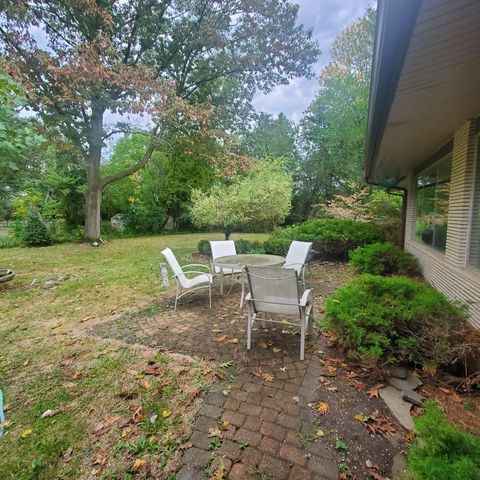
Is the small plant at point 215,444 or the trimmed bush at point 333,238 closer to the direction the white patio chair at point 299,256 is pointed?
the small plant

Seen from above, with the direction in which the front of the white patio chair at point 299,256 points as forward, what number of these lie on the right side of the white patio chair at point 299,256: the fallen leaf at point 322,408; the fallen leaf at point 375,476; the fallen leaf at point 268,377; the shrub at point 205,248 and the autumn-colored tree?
2

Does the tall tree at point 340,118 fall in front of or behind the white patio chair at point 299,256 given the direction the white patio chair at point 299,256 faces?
behind

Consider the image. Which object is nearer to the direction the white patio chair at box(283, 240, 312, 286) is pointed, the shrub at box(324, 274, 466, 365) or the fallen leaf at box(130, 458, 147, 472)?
the fallen leaf

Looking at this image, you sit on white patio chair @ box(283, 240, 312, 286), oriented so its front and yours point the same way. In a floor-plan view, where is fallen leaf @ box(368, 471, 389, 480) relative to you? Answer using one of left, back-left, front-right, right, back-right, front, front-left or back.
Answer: front-left

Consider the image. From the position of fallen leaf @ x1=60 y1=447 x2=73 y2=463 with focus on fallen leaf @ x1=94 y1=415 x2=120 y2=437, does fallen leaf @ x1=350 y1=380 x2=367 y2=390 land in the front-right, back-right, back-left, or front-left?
front-right

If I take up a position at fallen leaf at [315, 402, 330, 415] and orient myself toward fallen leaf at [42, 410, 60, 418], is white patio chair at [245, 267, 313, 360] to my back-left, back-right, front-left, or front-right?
front-right

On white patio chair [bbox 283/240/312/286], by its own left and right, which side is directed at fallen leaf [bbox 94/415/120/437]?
front

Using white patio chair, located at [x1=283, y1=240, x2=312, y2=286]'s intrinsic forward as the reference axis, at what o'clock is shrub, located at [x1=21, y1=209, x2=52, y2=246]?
The shrub is roughly at 2 o'clock from the white patio chair.

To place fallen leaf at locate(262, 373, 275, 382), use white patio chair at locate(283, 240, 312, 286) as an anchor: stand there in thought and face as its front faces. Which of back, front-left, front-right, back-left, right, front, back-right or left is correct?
front-left

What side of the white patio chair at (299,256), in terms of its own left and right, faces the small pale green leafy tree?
right

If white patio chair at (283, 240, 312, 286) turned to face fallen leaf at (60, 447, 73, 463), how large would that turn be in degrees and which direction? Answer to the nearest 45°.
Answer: approximately 45° to its left

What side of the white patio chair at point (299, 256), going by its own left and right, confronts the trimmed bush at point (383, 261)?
back

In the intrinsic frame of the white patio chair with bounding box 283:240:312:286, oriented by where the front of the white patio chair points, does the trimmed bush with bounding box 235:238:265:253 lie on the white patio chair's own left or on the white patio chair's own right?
on the white patio chair's own right

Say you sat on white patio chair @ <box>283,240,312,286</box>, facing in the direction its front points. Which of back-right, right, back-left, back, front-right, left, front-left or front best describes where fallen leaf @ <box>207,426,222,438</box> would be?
front-left

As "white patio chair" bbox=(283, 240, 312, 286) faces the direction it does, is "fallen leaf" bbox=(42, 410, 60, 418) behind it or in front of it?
in front

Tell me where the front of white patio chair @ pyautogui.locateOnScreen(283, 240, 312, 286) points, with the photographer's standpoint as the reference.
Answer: facing the viewer and to the left of the viewer

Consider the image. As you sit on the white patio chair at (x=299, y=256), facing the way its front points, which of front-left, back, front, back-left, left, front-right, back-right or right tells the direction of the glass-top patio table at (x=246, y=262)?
front

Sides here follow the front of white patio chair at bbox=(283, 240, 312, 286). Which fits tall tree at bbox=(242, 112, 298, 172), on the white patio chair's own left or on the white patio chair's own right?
on the white patio chair's own right

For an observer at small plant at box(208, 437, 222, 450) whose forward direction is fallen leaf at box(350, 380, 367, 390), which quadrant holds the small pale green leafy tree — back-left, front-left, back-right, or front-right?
front-left
